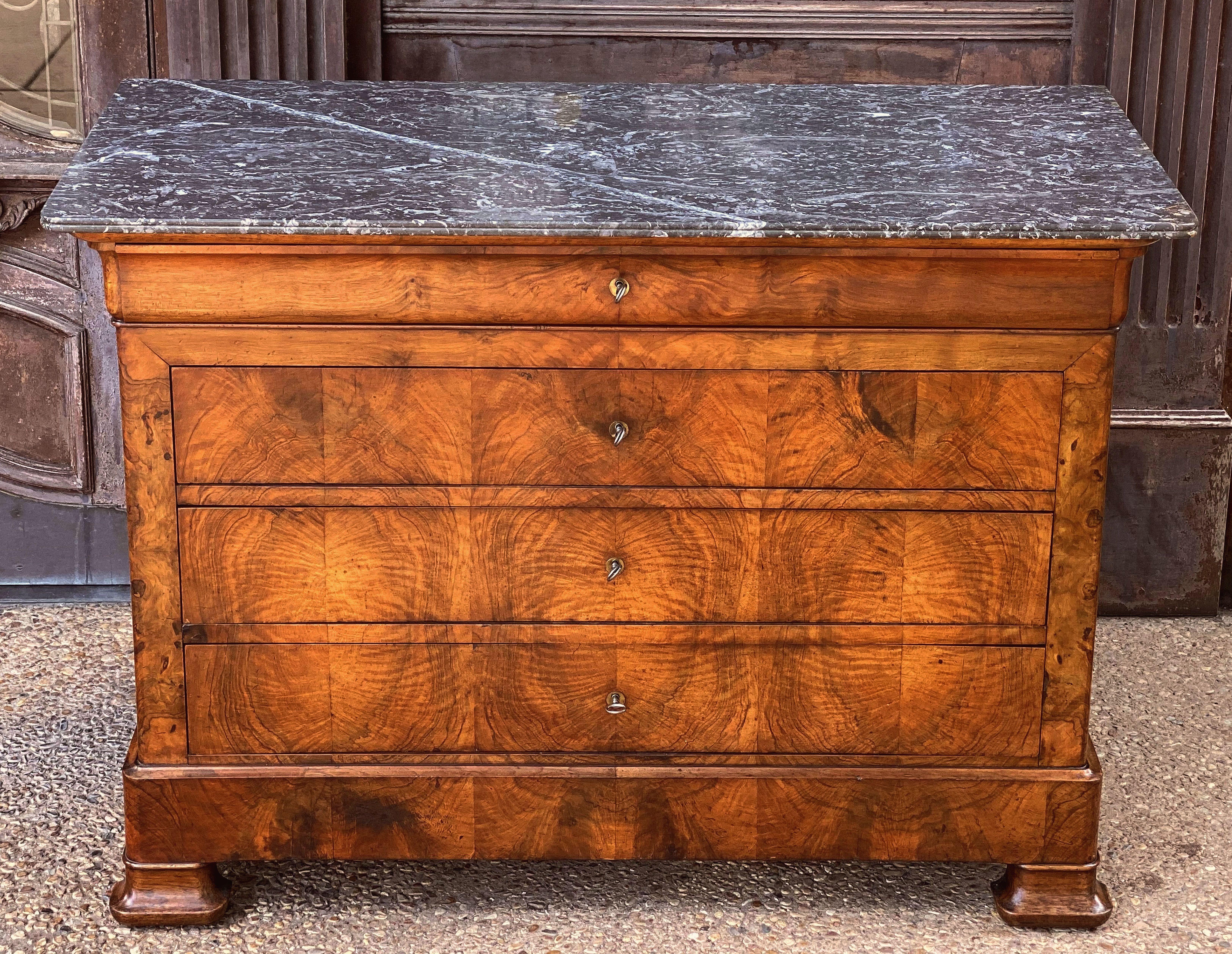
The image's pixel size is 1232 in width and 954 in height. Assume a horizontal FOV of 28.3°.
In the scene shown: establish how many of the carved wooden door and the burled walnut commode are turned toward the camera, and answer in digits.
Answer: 2

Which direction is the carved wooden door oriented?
toward the camera

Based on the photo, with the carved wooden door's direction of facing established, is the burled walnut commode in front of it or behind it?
in front

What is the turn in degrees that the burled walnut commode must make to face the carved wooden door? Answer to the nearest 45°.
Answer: approximately 135° to its right

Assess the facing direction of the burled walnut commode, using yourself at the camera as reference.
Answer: facing the viewer
